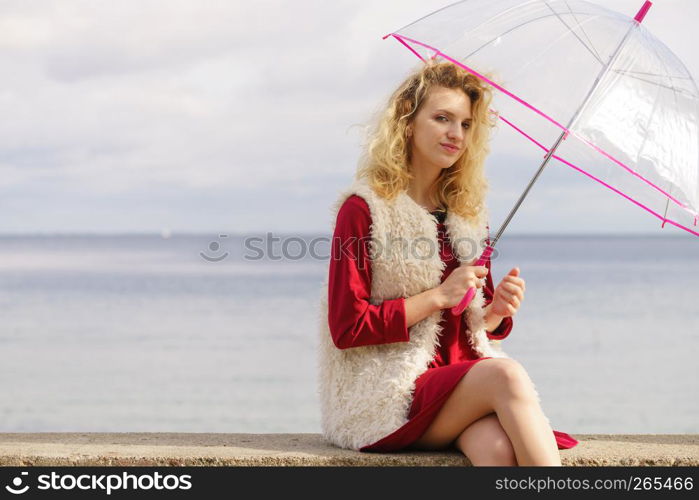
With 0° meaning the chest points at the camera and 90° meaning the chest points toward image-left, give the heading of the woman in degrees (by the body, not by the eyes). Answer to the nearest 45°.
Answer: approximately 315°
